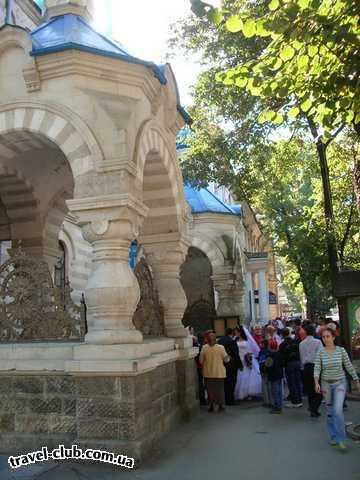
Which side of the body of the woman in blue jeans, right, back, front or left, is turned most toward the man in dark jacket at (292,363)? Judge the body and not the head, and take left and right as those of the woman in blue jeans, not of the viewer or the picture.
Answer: back

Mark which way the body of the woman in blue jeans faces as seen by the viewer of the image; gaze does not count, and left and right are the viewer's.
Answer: facing the viewer

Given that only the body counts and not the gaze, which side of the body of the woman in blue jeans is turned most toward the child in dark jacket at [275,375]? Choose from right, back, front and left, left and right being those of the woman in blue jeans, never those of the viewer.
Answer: back

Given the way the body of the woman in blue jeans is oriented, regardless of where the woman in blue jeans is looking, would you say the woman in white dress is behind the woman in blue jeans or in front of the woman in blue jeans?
behind

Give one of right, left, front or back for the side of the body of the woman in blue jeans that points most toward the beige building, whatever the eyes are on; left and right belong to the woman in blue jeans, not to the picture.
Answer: right

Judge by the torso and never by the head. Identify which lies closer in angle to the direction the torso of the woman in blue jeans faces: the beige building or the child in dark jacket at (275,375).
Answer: the beige building

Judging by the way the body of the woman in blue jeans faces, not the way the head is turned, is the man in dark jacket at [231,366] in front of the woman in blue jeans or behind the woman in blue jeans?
behind
